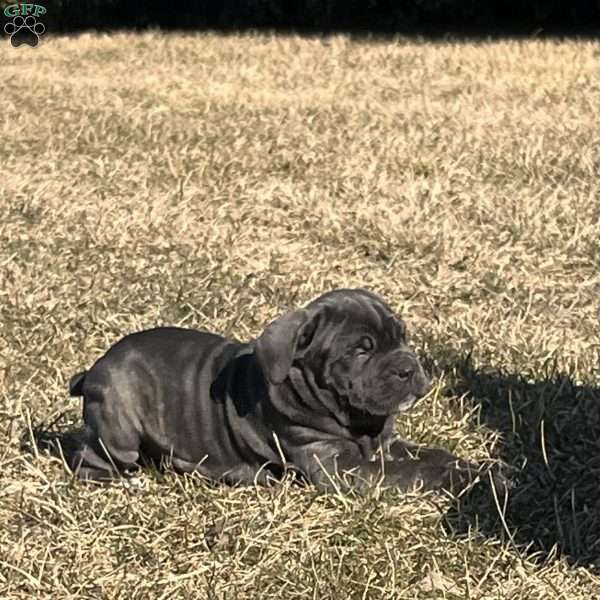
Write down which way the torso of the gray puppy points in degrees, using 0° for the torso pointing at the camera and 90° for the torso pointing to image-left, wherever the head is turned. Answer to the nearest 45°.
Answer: approximately 270°
